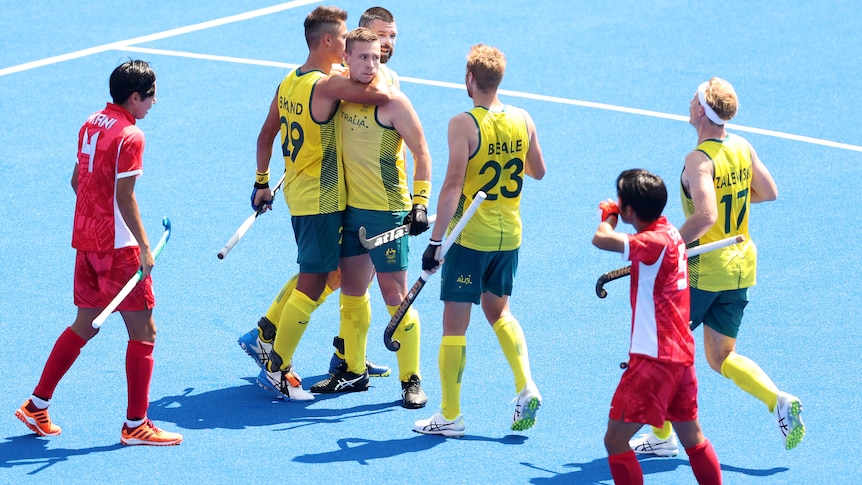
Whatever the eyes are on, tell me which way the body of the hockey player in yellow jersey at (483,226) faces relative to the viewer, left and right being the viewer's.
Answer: facing away from the viewer and to the left of the viewer

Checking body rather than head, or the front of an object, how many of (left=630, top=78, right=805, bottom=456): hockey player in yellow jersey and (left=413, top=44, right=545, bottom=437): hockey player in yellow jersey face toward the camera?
0

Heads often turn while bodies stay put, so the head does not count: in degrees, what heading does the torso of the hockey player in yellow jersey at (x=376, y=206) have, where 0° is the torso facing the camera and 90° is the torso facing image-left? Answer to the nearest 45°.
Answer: approximately 45°

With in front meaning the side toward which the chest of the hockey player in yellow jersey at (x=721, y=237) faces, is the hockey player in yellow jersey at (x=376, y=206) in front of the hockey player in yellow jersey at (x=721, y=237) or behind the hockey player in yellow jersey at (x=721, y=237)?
in front

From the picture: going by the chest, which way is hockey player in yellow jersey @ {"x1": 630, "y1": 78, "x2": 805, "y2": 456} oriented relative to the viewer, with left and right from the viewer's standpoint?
facing away from the viewer and to the left of the viewer

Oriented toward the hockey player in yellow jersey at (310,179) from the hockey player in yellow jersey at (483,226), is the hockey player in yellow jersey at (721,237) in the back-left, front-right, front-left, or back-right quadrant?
back-right

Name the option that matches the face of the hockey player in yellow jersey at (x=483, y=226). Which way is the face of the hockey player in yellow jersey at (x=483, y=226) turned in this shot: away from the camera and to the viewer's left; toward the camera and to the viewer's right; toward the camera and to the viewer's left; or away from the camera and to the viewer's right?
away from the camera and to the viewer's left

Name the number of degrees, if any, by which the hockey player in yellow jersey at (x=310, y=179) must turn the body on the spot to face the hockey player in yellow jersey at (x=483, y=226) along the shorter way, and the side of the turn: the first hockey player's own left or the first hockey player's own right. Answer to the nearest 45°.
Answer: approximately 90° to the first hockey player's own right

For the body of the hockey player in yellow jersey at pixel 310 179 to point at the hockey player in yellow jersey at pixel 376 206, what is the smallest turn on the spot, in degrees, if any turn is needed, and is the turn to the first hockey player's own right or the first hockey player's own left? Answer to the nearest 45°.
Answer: approximately 45° to the first hockey player's own right

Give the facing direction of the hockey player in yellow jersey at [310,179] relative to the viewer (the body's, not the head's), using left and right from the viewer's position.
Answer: facing away from the viewer and to the right of the viewer

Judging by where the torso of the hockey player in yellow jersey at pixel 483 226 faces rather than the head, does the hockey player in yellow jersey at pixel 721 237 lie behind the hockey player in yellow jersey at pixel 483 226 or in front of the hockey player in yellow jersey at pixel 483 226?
behind

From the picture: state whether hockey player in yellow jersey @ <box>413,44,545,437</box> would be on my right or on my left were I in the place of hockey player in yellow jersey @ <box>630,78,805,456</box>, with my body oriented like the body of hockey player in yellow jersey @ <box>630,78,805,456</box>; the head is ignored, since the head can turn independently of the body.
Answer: on my left

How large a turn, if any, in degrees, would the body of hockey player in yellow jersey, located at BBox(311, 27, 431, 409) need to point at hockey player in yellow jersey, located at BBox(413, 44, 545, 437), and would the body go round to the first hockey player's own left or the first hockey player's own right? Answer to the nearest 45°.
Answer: approximately 90° to the first hockey player's own left

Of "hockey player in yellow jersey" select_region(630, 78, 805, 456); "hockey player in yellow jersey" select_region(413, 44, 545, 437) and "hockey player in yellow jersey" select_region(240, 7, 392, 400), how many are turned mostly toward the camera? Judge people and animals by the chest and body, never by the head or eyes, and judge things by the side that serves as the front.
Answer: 0

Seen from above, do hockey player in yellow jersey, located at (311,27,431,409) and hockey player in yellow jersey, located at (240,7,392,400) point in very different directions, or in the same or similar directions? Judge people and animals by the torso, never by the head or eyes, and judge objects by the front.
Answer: very different directions

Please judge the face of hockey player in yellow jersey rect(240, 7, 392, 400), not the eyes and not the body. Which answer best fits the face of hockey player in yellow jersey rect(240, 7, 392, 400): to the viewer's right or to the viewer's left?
to the viewer's right
